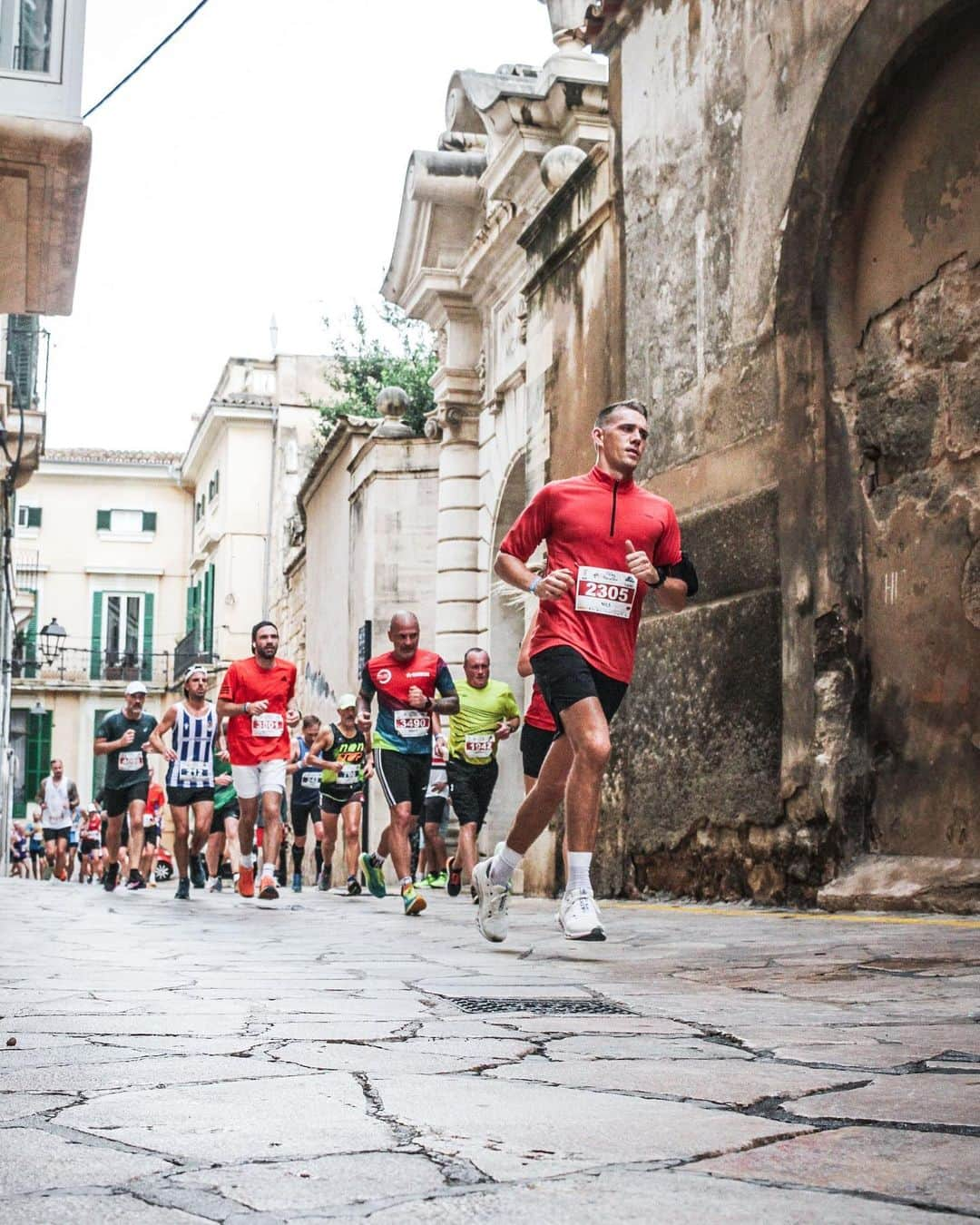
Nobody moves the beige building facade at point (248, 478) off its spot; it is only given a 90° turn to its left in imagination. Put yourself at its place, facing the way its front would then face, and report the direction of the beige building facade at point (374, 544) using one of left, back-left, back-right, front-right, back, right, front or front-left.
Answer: front

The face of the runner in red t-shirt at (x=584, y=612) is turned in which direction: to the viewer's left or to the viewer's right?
to the viewer's right

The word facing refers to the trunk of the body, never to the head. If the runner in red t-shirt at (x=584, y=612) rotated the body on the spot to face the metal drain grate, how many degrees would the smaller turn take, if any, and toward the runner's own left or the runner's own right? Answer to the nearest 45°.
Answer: approximately 45° to the runner's own right

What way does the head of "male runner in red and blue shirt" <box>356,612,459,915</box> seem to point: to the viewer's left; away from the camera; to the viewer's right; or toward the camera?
toward the camera

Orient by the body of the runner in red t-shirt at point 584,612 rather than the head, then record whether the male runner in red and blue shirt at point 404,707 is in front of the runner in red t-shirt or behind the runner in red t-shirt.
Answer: behind

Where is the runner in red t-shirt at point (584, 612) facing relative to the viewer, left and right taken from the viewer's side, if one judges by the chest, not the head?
facing the viewer and to the right of the viewer
